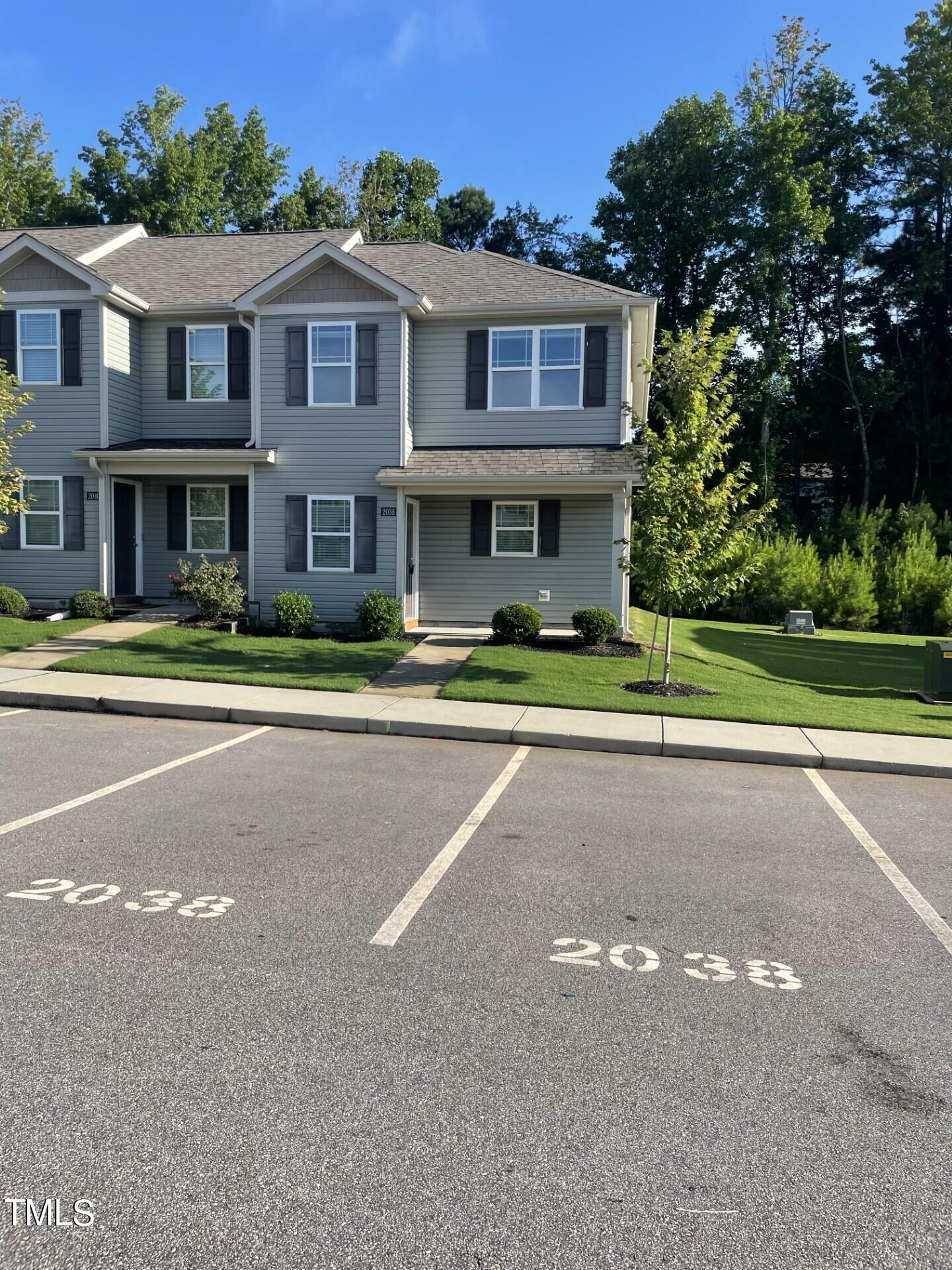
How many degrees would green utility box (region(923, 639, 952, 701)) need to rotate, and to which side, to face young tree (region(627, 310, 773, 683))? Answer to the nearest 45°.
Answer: approximately 45° to its right

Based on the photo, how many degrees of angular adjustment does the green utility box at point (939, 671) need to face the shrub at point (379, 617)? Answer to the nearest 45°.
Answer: approximately 90° to its right

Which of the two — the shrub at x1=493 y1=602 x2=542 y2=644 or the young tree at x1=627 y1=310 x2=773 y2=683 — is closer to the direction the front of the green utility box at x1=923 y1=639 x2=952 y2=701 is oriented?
the young tree

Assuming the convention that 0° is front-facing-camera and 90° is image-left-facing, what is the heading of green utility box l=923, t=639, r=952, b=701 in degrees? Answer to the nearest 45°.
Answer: approximately 0°

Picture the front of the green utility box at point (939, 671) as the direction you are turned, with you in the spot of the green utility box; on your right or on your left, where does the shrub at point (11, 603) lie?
on your right

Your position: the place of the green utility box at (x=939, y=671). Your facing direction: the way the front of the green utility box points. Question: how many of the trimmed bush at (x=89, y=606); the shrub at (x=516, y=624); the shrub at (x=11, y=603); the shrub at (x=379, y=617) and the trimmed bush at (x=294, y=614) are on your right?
5

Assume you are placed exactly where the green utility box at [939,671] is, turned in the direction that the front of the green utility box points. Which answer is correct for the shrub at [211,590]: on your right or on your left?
on your right

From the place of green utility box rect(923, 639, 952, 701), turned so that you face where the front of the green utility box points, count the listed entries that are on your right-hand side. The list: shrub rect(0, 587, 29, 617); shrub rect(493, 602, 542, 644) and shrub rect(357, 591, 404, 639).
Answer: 3

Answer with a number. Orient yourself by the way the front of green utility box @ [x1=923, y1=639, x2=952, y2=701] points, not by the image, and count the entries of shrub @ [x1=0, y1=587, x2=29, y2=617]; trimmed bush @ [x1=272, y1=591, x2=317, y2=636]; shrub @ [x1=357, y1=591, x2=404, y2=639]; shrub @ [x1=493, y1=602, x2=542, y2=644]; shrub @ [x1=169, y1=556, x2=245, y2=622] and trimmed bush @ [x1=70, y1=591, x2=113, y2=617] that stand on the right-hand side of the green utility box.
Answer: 6

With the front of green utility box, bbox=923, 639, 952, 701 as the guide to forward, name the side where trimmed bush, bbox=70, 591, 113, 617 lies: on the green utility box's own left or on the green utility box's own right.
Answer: on the green utility box's own right

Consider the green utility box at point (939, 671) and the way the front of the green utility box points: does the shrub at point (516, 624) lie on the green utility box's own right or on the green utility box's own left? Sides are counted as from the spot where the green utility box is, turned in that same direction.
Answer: on the green utility box's own right

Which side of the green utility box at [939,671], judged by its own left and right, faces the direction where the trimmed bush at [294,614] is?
right
